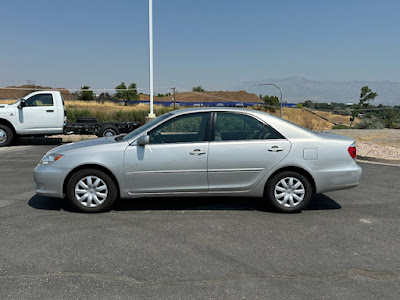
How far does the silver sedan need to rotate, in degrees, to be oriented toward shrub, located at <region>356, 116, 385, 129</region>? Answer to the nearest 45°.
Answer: approximately 135° to its right

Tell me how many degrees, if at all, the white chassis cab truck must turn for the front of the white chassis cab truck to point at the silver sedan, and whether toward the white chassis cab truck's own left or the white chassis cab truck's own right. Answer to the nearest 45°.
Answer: approximately 90° to the white chassis cab truck's own left

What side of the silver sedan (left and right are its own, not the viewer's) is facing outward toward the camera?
left

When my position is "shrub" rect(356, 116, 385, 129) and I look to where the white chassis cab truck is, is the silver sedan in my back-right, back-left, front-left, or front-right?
front-left

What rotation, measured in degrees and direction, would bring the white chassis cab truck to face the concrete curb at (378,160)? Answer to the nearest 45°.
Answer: approximately 135° to its left

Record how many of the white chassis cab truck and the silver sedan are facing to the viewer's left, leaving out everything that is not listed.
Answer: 2

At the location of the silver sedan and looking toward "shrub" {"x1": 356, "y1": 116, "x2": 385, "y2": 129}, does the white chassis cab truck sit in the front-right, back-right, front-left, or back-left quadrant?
front-left

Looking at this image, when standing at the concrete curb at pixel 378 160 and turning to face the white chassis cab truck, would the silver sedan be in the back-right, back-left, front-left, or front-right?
front-left

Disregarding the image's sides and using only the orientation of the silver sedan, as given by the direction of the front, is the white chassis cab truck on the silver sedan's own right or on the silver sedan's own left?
on the silver sedan's own right

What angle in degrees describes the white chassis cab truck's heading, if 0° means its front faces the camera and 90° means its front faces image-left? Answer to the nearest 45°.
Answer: approximately 90°

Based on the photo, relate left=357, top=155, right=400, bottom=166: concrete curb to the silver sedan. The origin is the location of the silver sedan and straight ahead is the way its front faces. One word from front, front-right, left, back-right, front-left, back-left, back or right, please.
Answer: back-right

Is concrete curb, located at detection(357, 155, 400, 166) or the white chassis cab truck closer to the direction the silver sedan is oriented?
the white chassis cab truck

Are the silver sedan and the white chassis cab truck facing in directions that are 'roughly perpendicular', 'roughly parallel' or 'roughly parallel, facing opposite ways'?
roughly parallel
